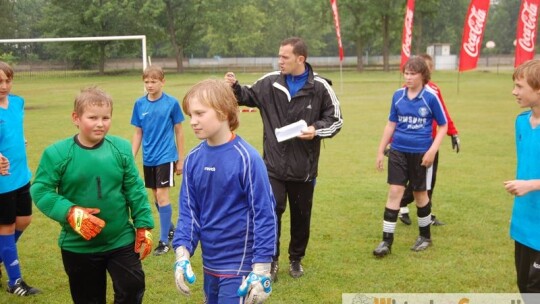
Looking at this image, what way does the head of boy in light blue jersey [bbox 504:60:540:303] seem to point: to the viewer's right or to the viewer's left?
to the viewer's left

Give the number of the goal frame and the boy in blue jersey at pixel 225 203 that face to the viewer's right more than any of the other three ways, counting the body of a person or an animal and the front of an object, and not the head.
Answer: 0

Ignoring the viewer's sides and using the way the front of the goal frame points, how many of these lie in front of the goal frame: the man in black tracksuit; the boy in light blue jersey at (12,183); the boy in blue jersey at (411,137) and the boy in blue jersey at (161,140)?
4

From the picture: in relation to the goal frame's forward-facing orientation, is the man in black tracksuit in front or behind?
in front

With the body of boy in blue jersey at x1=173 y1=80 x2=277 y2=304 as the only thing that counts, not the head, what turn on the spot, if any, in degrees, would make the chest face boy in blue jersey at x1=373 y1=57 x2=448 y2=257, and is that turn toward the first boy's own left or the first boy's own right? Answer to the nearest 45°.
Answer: approximately 180°

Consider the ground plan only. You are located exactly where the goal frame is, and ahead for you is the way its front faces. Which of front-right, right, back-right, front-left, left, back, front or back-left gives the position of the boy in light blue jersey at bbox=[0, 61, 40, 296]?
front

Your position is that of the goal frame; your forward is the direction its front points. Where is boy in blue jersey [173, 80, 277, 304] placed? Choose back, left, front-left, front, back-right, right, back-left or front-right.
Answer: front

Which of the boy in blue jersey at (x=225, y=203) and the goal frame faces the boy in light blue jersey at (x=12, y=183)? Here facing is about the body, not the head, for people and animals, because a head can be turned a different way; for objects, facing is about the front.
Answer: the goal frame

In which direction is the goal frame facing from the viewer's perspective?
toward the camera

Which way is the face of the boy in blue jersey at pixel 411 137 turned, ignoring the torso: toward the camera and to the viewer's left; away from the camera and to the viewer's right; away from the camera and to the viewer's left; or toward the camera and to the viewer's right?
toward the camera and to the viewer's left

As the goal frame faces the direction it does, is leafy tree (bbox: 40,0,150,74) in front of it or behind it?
behind

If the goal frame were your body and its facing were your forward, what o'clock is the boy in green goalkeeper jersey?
The boy in green goalkeeper jersey is roughly at 12 o'clock from the goal frame.
